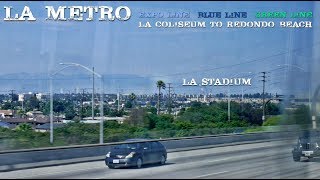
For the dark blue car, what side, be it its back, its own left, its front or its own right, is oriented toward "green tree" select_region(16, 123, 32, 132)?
right

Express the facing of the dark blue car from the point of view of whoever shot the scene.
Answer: facing the viewer and to the left of the viewer

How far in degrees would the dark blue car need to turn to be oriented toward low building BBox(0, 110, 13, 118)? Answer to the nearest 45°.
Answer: approximately 90° to its right

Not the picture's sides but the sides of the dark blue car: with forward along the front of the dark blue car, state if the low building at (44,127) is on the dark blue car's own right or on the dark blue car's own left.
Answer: on the dark blue car's own right
